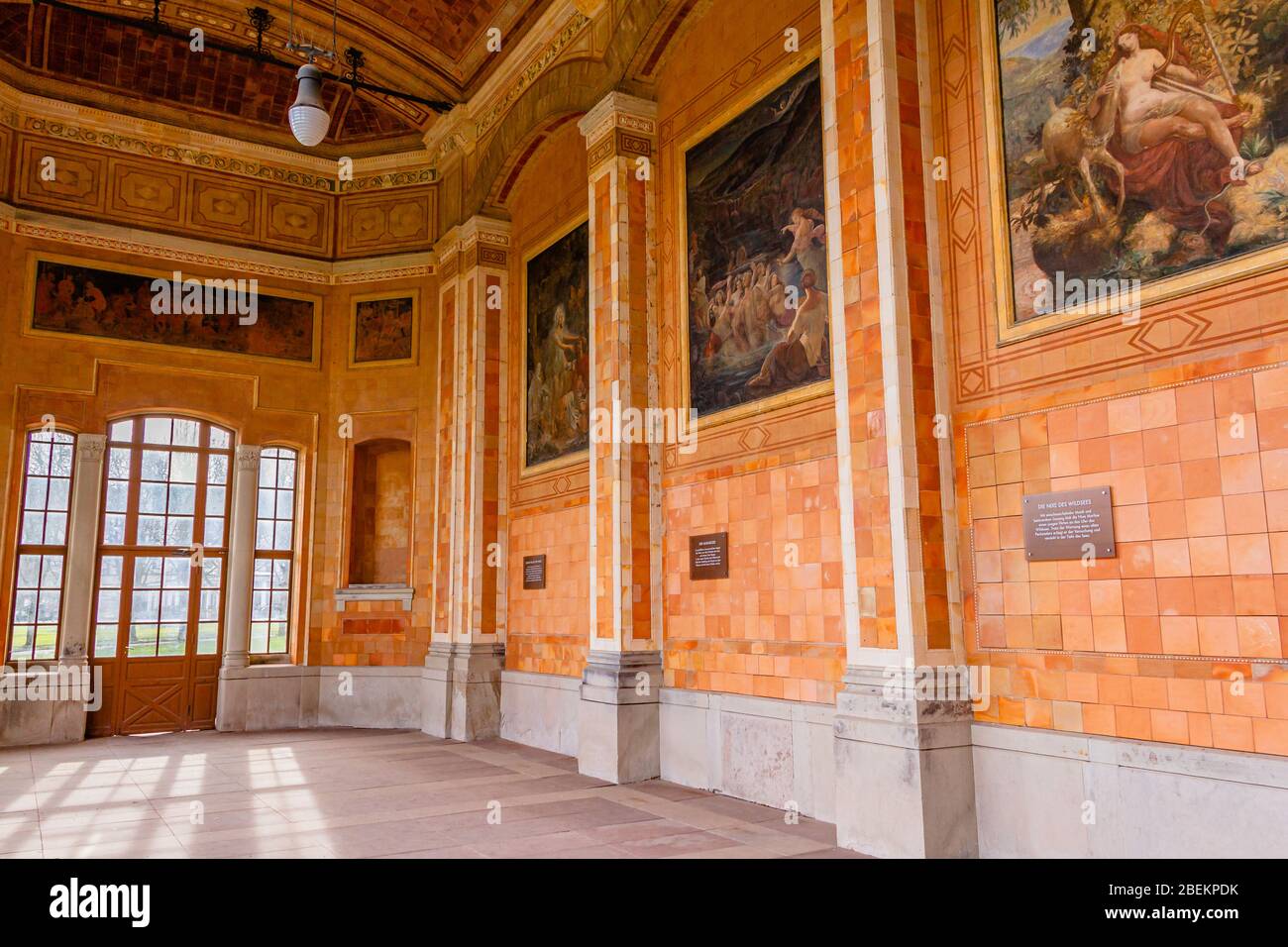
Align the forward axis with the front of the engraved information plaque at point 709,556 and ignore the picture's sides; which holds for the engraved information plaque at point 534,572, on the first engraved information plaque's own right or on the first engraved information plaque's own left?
on the first engraved information plaque's own right

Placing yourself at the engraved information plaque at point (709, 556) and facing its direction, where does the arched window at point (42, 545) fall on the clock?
The arched window is roughly at 2 o'clock from the engraved information plaque.

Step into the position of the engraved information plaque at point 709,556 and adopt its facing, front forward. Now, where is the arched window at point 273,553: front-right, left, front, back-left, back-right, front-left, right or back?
right

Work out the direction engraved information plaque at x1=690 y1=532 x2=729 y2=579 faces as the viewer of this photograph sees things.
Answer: facing the viewer and to the left of the viewer

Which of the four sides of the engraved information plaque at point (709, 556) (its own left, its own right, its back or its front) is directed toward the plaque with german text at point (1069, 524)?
left

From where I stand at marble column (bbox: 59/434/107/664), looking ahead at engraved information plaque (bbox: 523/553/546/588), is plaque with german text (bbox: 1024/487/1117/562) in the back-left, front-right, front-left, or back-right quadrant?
front-right

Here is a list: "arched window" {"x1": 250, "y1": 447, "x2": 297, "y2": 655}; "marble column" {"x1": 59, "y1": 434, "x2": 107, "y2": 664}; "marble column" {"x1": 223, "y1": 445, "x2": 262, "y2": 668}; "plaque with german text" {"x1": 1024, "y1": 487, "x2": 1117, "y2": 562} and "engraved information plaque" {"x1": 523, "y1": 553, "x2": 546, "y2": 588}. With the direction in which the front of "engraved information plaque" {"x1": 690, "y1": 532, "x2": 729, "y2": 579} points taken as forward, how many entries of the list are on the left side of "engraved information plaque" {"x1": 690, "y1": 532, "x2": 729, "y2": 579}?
1

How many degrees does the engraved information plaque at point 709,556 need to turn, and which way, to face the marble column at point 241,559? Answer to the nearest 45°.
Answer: approximately 90° to its right

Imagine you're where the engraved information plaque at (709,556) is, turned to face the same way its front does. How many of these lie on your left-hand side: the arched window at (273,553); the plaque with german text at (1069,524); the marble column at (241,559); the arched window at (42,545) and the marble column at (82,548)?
1

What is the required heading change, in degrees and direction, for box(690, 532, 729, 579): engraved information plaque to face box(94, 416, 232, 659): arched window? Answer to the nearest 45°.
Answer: approximately 90° to its right
